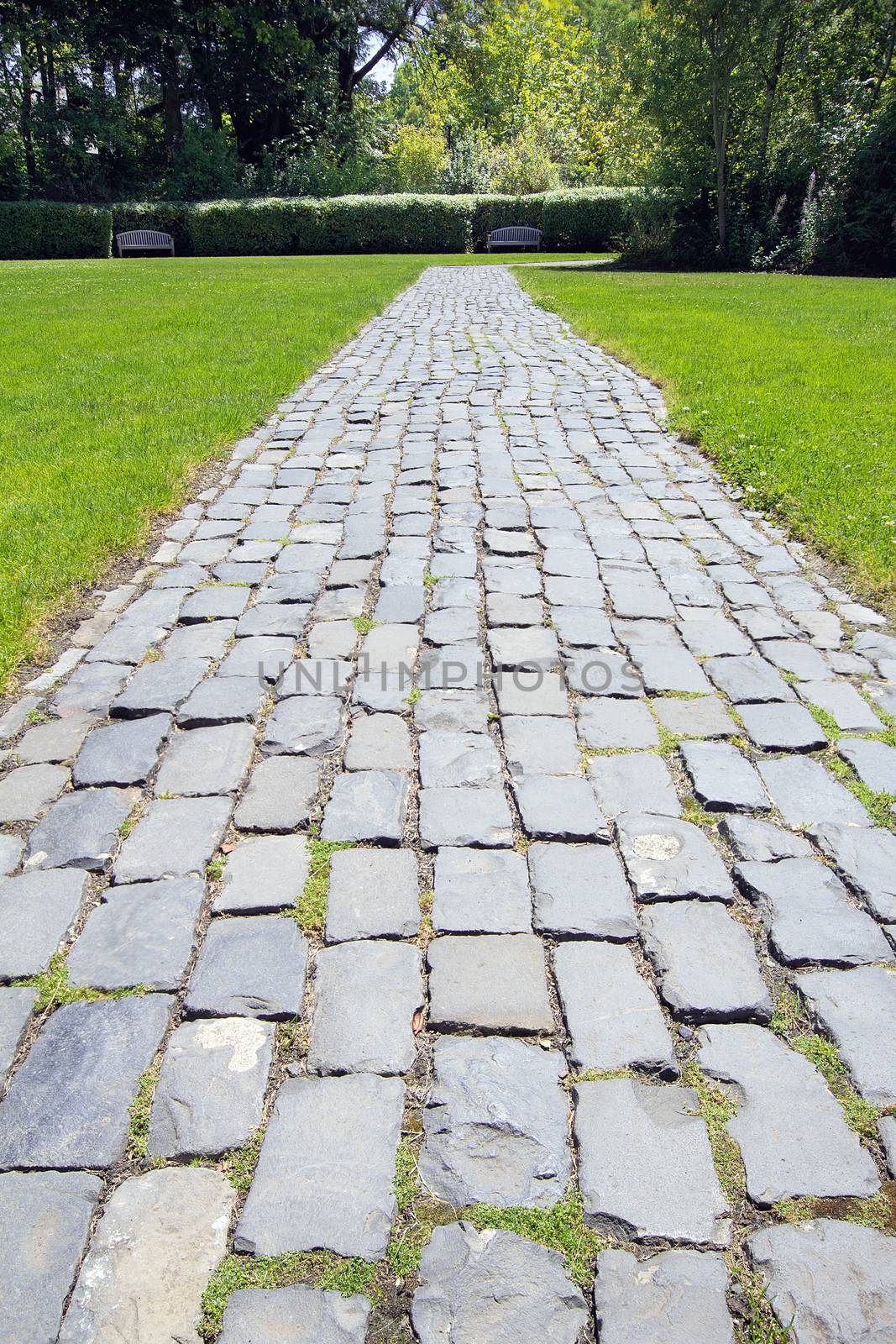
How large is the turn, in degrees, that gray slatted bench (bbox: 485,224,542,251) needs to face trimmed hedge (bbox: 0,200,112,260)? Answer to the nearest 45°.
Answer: approximately 90° to its right

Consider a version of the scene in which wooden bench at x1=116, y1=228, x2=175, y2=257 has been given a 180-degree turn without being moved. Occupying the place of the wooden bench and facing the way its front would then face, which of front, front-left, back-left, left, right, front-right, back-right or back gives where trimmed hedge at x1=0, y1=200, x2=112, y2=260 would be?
left

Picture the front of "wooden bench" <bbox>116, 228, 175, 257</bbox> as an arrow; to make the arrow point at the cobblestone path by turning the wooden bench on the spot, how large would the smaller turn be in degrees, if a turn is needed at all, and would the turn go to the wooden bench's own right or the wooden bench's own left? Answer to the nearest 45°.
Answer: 0° — it already faces it

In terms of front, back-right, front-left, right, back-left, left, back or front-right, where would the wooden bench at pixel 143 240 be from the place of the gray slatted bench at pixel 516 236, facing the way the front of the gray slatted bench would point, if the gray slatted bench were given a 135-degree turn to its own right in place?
front-left

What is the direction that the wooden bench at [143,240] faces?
toward the camera

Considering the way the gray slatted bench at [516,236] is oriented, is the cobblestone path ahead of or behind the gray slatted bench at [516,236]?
ahead
